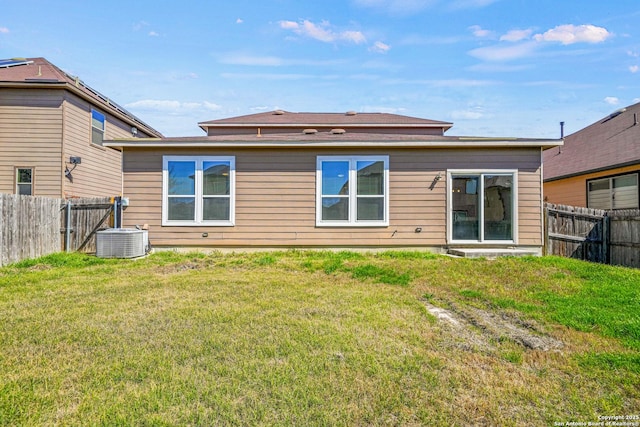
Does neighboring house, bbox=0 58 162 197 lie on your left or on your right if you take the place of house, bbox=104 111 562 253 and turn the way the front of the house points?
on your left

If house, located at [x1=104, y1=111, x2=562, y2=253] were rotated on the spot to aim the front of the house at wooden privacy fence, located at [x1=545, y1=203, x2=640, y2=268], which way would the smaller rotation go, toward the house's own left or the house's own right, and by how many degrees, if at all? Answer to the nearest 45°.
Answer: approximately 90° to the house's own right

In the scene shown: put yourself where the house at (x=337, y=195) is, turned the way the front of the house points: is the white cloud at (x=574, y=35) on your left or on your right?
on your right

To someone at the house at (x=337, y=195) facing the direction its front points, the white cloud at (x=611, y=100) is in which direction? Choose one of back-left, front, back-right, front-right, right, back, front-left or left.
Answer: front-right

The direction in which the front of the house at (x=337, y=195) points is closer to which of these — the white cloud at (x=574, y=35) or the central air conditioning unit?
the white cloud

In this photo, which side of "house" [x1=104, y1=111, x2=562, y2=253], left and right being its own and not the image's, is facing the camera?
back

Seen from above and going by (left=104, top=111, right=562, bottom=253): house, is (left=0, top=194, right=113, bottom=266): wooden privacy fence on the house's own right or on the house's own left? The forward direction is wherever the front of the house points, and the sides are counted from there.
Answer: on the house's own left
